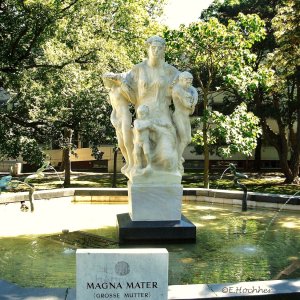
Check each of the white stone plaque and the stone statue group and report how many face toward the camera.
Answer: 2

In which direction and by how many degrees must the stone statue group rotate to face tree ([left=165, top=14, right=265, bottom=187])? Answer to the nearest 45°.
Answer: approximately 180°

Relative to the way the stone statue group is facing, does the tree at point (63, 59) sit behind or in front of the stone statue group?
behind

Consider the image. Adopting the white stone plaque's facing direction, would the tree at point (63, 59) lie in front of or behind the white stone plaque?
behind

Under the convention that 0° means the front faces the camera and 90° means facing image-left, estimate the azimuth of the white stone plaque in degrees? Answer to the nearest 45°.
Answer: approximately 0°

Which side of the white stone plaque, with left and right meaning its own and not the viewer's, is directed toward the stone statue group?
back

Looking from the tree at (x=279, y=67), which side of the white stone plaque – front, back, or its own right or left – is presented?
back

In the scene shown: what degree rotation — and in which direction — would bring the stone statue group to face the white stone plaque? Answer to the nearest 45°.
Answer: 0° — it already faces it

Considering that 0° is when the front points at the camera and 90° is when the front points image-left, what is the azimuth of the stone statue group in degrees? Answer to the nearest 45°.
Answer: approximately 0°
